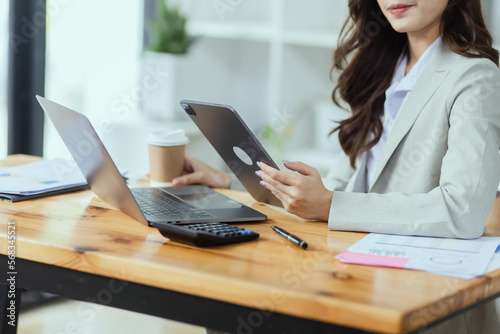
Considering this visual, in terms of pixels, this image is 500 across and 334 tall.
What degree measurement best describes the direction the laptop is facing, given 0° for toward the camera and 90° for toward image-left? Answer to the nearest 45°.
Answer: approximately 225°

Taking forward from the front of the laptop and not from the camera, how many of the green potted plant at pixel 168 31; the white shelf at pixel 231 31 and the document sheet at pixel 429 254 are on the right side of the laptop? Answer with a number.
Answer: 1

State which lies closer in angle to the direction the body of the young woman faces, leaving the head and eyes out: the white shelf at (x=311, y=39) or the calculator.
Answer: the calculator

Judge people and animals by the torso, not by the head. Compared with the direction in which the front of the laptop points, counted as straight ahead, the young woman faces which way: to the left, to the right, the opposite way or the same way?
the opposite way

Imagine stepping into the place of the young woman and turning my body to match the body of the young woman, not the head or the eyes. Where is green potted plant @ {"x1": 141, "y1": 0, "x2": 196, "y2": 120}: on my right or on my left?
on my right
